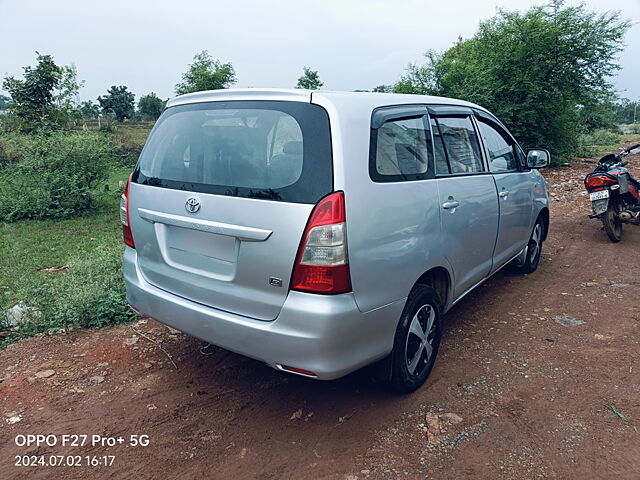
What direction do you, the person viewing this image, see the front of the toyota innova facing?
facing away from the viewer and to the right of the viewer

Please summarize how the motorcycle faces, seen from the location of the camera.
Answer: facing away from the viewer and to the right of the viewer

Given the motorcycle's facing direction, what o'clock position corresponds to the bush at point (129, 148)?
The bush is roughly at 8 o'clock from the motorcycle.

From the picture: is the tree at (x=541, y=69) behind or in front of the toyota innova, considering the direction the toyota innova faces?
in front

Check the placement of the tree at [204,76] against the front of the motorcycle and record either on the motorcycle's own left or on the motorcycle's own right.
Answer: on the motorcycle's own left

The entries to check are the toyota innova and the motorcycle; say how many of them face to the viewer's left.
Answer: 0

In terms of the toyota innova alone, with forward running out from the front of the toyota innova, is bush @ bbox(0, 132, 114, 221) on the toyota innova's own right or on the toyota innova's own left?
on the toyota innova's own left

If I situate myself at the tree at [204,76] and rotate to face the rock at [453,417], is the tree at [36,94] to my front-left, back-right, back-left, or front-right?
front-right

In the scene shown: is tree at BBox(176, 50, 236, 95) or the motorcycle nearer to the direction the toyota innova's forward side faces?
the motorcycle

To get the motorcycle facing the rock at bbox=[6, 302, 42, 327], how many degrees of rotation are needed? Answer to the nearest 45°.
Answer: approximately 180°

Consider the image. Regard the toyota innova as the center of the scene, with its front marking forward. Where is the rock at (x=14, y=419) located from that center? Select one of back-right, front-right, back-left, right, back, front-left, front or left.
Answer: back-left

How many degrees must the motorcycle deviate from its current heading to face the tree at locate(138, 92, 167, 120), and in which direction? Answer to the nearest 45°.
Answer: approximately 90° to its left
